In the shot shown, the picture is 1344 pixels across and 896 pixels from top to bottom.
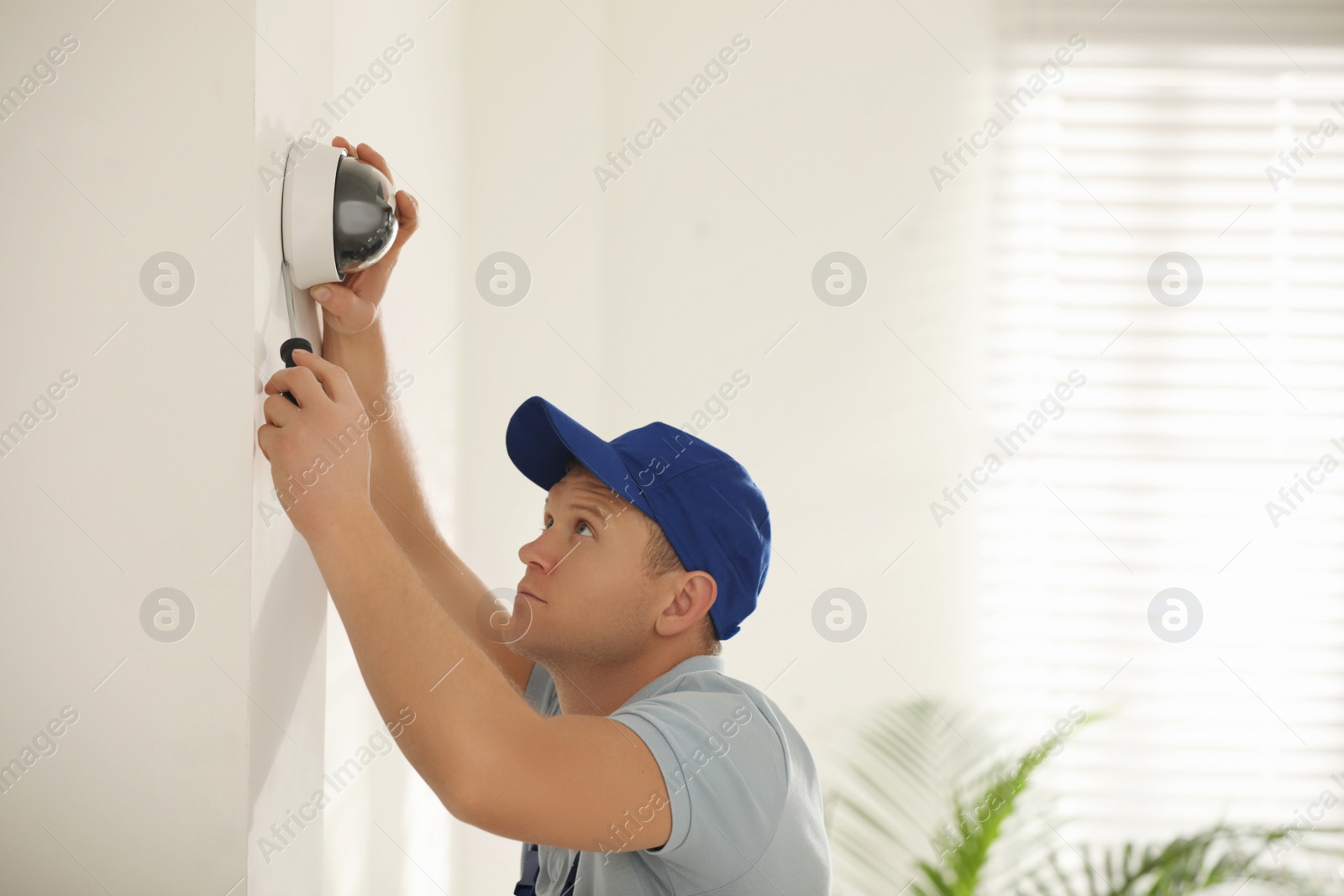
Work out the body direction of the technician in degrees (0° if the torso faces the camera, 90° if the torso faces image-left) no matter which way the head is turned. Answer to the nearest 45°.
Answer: approximately 90°
